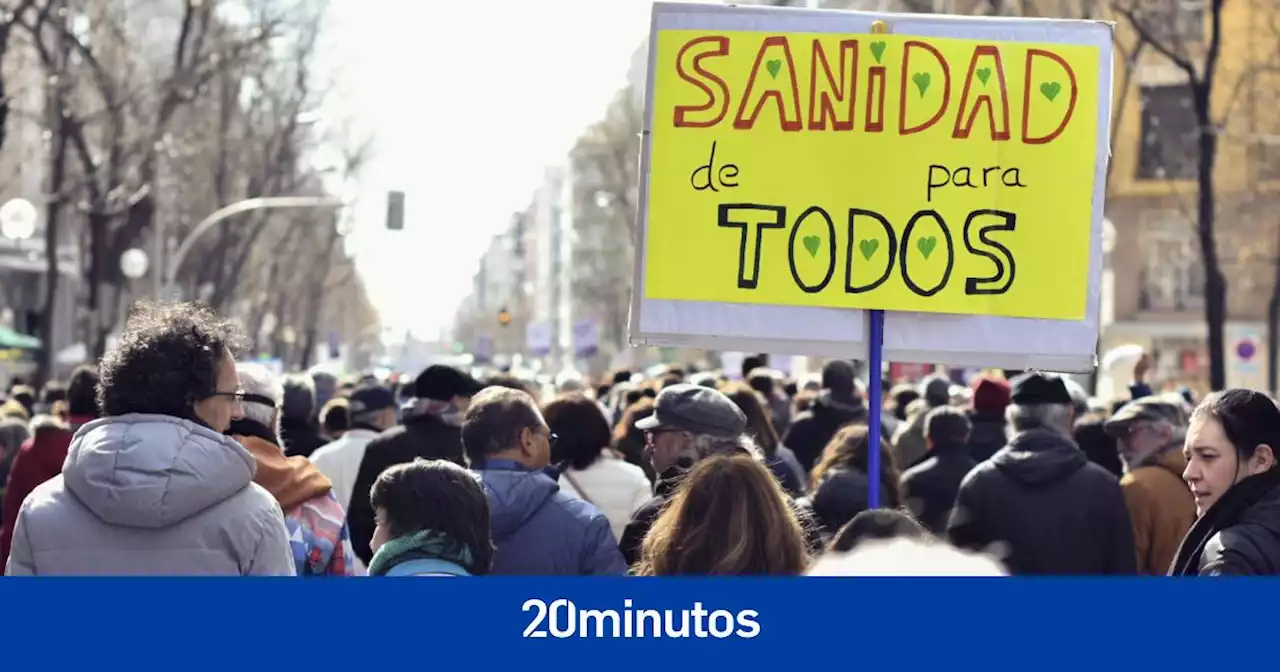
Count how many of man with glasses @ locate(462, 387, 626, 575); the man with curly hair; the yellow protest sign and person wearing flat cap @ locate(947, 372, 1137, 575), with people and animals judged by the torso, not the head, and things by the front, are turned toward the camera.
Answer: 1

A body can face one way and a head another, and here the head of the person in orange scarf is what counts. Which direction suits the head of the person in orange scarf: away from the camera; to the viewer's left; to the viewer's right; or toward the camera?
away from the camera

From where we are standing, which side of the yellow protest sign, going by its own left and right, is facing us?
front

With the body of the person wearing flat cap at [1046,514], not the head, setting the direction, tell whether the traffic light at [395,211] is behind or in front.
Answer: in front

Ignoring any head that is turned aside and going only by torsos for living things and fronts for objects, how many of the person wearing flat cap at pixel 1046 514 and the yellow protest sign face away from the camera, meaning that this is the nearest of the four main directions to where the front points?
1

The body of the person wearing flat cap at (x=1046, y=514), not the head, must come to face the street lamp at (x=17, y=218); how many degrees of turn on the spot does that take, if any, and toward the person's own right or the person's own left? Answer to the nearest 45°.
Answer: approximately 45° to the person's own left

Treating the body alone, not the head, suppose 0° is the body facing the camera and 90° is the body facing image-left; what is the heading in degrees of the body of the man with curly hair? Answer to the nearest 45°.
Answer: approximately 225°

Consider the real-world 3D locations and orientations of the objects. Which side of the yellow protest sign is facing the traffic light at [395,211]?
back

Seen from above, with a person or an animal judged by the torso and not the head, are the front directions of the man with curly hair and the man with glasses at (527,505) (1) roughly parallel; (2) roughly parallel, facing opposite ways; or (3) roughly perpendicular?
roughly parallel

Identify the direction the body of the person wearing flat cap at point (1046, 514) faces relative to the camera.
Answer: away from the camera

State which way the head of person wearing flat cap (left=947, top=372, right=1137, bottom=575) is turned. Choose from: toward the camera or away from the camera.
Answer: away from the camera
